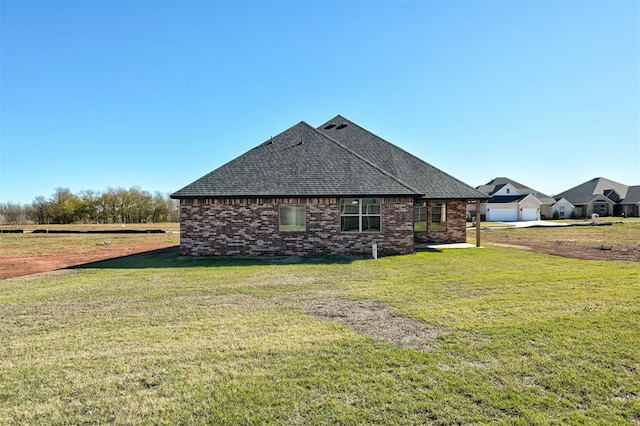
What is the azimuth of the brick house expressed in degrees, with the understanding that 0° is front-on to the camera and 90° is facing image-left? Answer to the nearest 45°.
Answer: approximately 180°
